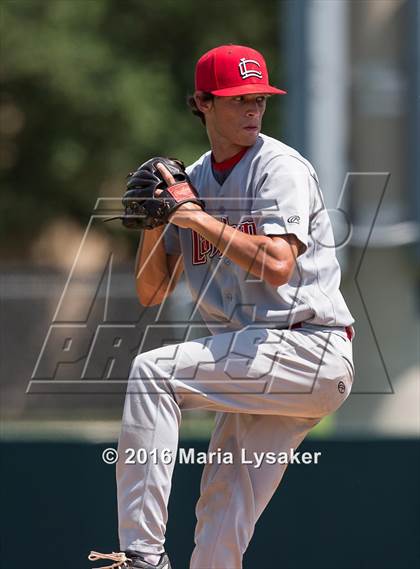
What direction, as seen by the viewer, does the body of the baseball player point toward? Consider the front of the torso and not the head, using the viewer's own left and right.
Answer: facing the viewer and to the left of the viewer
